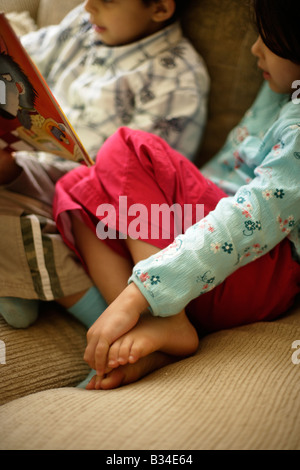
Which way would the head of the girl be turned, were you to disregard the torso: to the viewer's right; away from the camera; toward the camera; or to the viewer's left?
to the viewer's left

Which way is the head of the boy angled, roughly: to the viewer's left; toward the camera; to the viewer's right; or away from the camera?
to the viewer's left

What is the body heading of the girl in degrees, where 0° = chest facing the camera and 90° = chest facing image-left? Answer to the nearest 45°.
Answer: approximately 90°

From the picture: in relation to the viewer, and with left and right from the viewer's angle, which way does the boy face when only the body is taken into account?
facing the viewer and to the left of the viewer

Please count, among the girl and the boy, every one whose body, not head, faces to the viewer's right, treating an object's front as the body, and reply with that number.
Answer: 0
